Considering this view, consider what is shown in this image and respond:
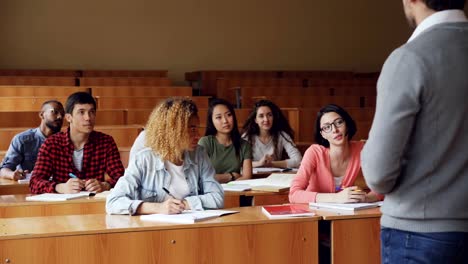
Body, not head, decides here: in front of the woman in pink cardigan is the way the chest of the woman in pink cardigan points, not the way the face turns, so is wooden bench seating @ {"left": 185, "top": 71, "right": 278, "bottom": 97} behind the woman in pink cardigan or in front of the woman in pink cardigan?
behind

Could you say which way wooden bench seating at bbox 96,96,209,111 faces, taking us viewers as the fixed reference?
facing the viewer

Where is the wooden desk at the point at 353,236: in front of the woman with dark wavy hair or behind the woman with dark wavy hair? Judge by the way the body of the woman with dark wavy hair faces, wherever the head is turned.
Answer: in front

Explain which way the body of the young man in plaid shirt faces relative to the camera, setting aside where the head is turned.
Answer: toward the camera

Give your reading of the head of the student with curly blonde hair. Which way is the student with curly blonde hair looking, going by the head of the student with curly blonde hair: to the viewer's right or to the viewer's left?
to the viewer's right

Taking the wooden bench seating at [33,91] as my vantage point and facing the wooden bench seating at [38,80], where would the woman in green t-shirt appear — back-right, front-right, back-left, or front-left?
back-right

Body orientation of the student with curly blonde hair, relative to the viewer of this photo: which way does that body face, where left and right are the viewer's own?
facing the viewer and to the right of the viewer

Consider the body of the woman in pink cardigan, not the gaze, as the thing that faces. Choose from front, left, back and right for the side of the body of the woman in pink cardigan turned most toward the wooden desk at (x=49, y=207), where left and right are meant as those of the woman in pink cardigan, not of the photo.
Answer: right

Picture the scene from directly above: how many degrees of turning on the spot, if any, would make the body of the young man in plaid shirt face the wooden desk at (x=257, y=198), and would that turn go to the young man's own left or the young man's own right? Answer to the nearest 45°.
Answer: approximately 90° to the young man's own left

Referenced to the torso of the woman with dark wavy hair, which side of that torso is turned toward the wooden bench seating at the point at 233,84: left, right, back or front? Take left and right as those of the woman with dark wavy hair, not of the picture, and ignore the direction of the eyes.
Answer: back

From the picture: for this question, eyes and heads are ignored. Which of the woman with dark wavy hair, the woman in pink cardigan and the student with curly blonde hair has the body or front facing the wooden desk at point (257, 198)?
the woman with dark wavy hair

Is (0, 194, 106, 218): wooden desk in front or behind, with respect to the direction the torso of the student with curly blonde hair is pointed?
behind

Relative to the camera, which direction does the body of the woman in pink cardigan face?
toward the camera

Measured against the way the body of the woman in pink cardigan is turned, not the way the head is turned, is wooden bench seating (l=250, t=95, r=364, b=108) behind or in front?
behind

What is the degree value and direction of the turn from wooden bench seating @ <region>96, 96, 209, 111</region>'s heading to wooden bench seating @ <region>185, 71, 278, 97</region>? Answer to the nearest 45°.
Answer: approximately 135° to its left

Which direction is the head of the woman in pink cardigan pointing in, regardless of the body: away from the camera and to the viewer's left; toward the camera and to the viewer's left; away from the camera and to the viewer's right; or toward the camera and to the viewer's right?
toward the camera and to the viewer's right
